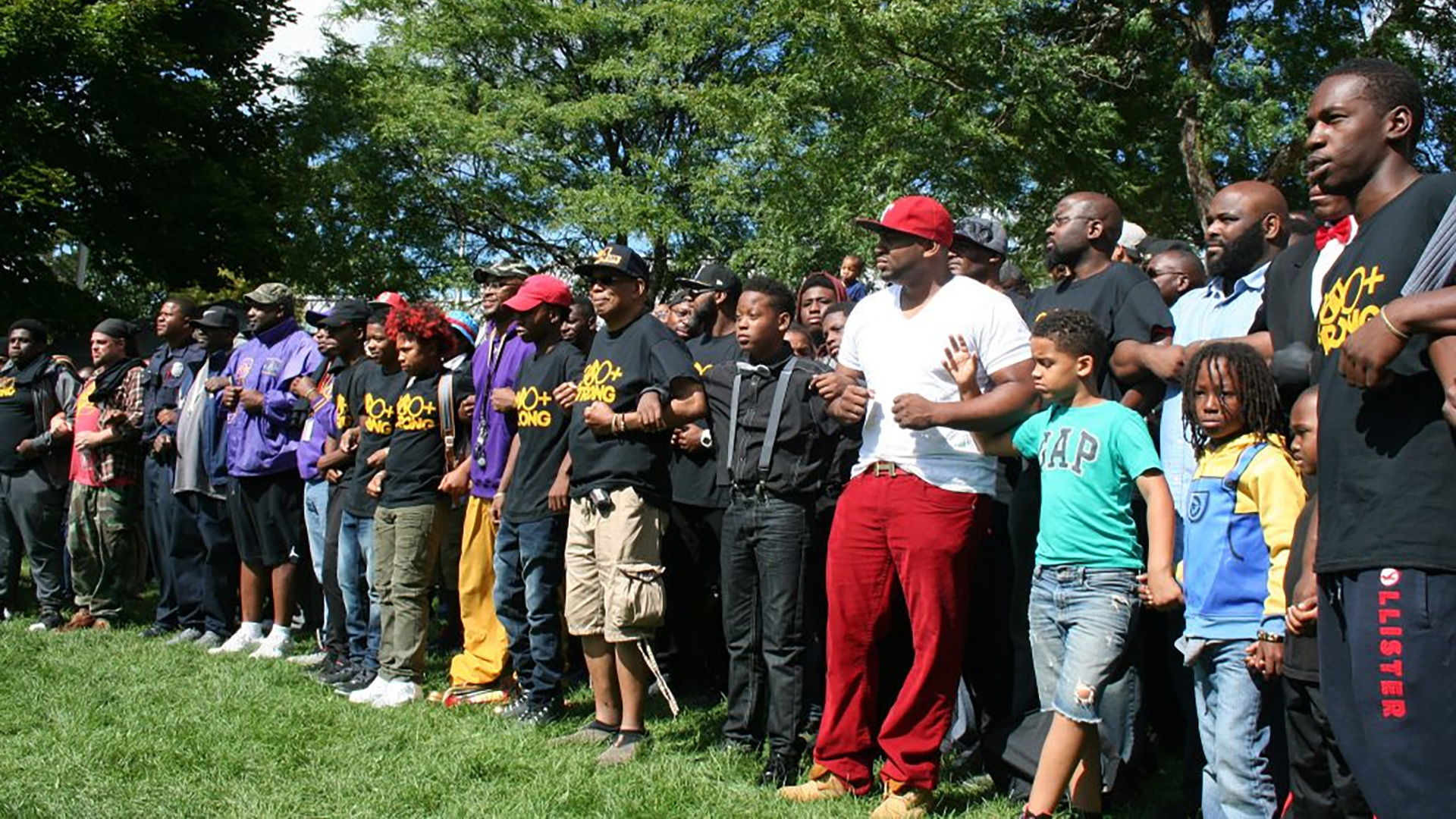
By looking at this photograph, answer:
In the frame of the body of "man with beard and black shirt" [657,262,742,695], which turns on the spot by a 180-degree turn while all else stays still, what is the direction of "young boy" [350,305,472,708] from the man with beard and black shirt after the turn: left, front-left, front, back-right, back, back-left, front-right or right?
back-left

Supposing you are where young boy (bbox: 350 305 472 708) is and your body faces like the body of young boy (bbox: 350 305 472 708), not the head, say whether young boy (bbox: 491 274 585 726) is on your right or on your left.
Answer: on your left

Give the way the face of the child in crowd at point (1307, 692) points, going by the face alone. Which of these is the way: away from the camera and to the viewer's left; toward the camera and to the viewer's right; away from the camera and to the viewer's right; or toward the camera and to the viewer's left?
toward the camera and to the viewer's left

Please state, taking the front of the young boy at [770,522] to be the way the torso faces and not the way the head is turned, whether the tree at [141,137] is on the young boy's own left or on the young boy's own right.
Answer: on the young boy's own right

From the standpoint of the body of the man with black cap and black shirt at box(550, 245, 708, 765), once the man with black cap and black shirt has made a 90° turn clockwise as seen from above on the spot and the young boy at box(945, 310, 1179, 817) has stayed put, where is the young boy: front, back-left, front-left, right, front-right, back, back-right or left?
back

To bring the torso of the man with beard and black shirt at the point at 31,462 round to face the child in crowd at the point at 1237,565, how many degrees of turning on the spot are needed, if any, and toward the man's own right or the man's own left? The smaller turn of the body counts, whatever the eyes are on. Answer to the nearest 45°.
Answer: approximately 45° to the man's own left

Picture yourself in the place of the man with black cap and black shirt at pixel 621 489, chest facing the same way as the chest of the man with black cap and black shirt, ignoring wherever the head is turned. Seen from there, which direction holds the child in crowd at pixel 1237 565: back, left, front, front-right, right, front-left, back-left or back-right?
left

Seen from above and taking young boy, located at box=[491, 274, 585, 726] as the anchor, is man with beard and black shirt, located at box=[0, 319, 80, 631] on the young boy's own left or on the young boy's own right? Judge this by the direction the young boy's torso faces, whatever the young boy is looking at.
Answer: on the young boy's own right

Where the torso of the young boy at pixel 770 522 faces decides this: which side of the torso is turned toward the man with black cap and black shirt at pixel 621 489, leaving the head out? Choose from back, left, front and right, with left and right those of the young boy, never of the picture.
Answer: right
